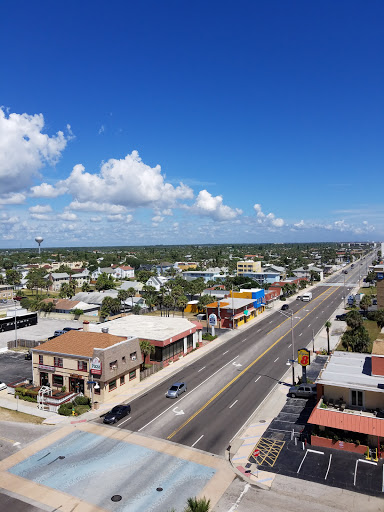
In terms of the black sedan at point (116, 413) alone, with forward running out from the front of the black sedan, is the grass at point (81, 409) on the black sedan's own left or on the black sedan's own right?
on the black sedan's own right

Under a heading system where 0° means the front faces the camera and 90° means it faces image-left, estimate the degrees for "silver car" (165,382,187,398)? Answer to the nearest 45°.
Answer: approximately 45°

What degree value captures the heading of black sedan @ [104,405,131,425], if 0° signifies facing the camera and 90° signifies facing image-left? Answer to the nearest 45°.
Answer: approximately 45°

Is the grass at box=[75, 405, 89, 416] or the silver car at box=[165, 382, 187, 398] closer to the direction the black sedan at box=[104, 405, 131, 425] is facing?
the grass

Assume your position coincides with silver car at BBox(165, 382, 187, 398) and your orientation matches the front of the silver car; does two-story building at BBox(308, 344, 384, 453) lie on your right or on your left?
on your left

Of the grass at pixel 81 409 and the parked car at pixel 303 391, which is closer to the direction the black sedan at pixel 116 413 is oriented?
the grass

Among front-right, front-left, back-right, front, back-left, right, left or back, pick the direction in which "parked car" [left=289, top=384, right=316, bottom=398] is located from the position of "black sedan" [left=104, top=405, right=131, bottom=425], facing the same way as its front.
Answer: back-left

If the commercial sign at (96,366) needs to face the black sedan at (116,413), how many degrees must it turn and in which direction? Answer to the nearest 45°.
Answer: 0° — it already faces it

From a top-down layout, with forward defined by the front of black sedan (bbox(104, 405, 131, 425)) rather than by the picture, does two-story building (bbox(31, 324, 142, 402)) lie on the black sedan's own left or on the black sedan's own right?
on the black sedan's own right

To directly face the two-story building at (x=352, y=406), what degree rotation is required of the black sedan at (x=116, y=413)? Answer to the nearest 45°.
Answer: approximately 90° to its left
